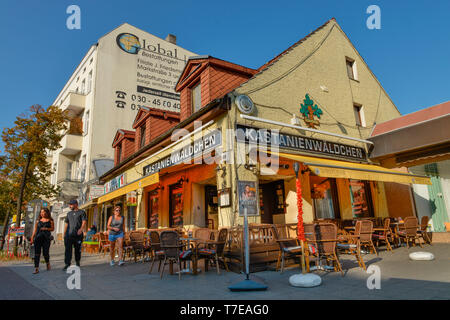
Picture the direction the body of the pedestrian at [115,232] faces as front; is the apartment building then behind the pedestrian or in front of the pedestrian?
behind

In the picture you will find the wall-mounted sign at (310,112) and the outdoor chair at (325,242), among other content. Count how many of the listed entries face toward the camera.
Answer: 1

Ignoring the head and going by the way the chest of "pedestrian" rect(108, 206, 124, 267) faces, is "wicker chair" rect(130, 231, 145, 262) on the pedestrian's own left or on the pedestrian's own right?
on the pedestrian's own left

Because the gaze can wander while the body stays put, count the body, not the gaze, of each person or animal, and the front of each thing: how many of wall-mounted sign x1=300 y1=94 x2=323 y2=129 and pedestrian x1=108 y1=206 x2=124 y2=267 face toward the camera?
2

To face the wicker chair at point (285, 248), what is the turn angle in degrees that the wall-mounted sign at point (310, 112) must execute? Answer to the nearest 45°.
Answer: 0° — it already faces it
